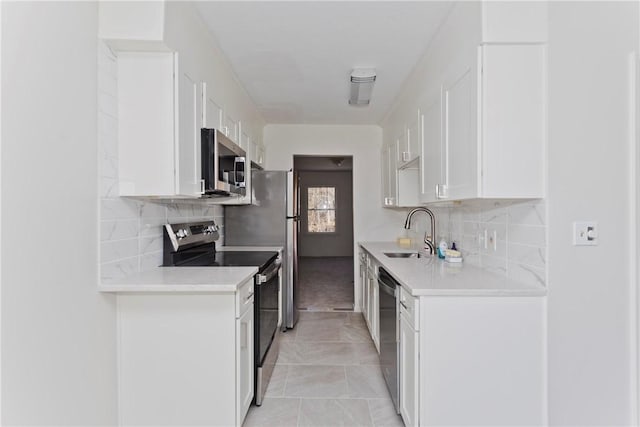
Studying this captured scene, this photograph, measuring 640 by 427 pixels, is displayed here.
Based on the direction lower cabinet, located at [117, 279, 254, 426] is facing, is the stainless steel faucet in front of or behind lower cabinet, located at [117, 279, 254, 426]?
in front

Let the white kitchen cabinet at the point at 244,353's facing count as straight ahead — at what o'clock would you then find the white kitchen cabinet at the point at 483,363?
the white kitchen cabinet at the point at 483,363 is roughly at 1 o'clock from the white kitchen cabinet at the point at 244,353.

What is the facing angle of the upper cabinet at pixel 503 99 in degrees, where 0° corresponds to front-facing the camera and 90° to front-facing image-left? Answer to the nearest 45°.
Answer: approximately 90°

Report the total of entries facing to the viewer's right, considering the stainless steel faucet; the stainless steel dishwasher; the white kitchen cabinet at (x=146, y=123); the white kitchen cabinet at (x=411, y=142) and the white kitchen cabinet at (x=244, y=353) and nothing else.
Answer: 2

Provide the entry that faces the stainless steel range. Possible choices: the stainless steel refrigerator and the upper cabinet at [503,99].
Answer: the upper cabinet

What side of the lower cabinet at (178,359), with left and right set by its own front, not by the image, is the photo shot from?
right

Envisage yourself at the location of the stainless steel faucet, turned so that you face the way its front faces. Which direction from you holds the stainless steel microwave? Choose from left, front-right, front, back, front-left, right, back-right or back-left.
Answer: front-left

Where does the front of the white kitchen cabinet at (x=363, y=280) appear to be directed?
to the viewer's left

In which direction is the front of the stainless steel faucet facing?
to the viewer's left
